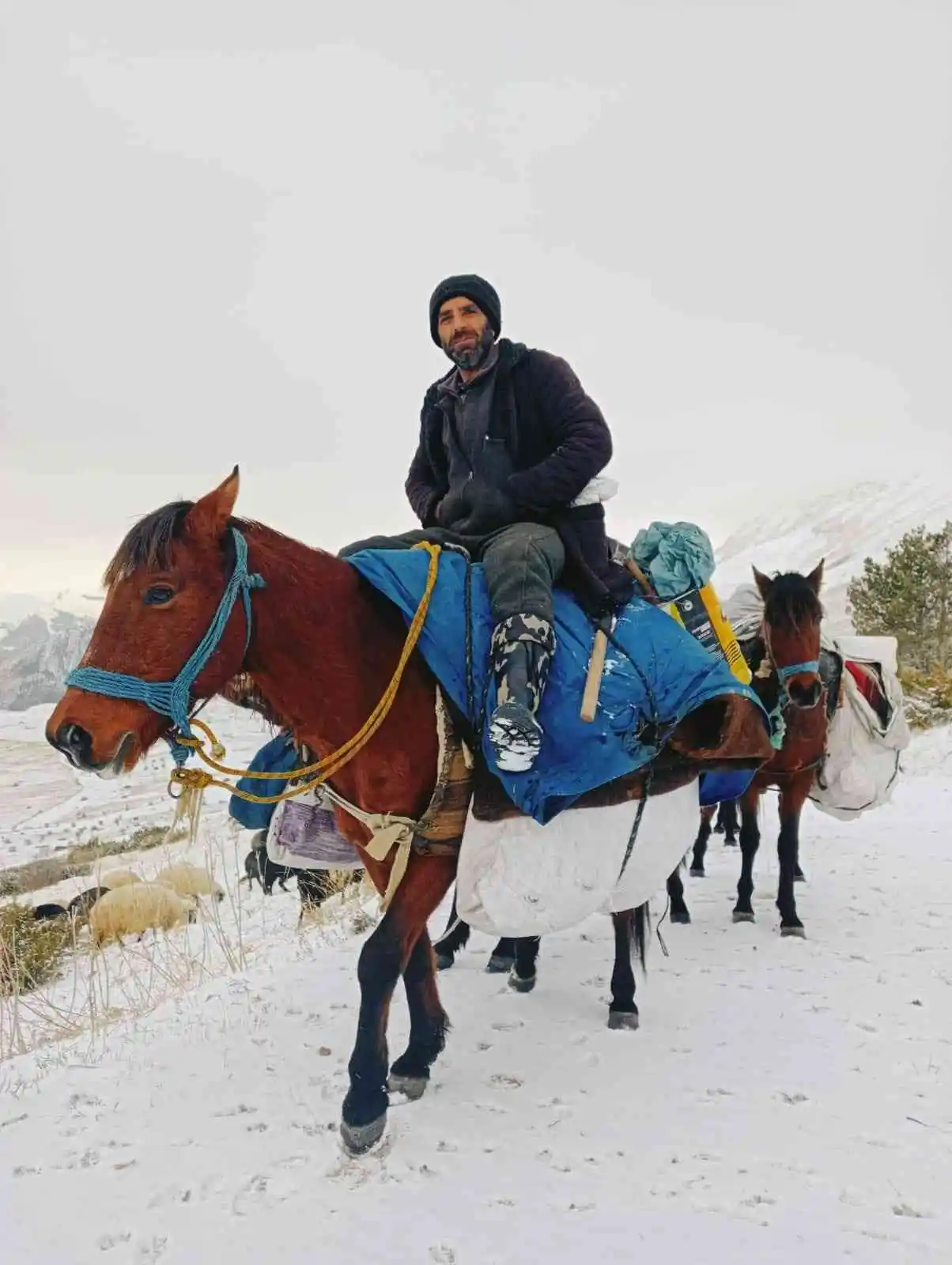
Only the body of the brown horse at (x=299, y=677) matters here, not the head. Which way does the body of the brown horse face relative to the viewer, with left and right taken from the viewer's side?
facing the viewer and to the left of the viewer

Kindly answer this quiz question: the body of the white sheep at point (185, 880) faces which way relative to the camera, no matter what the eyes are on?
to the viewer's right

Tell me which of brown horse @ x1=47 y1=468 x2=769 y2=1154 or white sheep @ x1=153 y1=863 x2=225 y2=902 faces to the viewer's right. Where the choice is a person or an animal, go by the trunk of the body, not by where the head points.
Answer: the white sheep

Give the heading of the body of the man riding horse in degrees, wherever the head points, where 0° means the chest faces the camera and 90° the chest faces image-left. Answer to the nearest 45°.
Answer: approximately 45°

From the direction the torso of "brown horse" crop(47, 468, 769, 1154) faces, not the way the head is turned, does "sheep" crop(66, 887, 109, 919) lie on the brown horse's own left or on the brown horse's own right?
on the brown horse's own right
